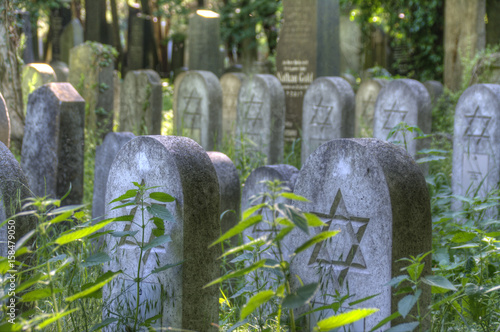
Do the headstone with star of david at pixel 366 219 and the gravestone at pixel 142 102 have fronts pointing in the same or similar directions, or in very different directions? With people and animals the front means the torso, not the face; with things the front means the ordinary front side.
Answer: same or similar directions

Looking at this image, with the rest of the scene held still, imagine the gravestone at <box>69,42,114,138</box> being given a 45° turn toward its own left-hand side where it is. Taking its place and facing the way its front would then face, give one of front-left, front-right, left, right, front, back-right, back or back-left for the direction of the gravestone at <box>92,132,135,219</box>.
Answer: front

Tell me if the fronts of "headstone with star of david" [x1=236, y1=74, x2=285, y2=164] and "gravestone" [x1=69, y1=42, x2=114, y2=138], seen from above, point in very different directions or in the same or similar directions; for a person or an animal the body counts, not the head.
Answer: same or similar directions

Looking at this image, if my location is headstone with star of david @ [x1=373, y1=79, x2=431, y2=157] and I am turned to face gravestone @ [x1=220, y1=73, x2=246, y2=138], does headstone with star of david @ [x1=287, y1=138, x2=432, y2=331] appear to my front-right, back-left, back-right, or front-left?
back-left

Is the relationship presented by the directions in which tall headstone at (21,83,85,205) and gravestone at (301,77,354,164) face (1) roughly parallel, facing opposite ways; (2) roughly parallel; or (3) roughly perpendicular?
roughly parallel

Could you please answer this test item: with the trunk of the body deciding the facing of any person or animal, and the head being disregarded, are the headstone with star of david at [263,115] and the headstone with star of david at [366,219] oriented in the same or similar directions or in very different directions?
same or similar directions

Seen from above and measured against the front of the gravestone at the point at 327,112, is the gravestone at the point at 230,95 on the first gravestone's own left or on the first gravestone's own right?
on the first gravestone's own right

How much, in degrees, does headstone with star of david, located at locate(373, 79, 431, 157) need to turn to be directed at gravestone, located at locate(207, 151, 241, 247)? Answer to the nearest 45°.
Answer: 0° — it already faces it

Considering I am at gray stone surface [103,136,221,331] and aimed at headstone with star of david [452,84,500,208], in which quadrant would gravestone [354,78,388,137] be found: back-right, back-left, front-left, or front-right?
front-left

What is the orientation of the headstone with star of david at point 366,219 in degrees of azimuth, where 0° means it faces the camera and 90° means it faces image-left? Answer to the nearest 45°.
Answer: approximately 45°

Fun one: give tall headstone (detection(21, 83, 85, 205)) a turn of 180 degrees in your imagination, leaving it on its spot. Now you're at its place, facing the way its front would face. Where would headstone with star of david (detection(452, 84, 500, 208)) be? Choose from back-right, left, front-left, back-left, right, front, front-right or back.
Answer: front-right

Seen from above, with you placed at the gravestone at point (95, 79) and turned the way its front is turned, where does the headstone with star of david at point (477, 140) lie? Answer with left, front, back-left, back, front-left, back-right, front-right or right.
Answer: left

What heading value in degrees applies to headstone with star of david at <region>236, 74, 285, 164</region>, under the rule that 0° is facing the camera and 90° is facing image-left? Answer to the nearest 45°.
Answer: approximately 45°

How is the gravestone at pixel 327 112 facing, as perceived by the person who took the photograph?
facing the viewer and to the left of the viewer

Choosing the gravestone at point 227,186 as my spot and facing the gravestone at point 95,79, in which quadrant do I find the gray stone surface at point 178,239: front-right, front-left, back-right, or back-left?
back-left

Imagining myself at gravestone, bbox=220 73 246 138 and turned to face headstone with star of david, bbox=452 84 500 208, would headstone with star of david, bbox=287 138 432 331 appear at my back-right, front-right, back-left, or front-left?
front-right

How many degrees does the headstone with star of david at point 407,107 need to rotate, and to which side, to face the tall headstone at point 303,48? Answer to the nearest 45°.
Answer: approximately 90° to its right

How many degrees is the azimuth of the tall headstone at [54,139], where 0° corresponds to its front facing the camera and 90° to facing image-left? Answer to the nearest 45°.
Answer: approximately 45°

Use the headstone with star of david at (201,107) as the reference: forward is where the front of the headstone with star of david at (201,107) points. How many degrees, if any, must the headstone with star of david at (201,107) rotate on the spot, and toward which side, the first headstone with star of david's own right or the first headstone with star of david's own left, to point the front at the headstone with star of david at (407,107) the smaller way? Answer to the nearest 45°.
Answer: approximately 90° to the first headstone with star of david's own left

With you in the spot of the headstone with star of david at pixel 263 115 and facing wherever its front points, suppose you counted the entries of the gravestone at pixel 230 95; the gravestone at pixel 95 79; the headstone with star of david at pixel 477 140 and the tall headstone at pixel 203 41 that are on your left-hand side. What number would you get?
1

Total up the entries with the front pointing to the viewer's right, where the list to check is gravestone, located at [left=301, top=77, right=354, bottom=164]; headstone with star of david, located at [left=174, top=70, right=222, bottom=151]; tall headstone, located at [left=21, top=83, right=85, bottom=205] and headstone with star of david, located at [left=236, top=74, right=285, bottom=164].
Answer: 0

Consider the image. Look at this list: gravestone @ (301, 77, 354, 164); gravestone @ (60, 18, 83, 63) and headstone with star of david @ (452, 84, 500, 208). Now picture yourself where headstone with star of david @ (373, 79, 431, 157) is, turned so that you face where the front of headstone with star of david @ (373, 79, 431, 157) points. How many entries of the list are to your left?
1

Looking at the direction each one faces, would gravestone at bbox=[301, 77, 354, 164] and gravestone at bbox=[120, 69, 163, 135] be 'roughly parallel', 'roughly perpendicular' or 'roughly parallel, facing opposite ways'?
roughly parallel
